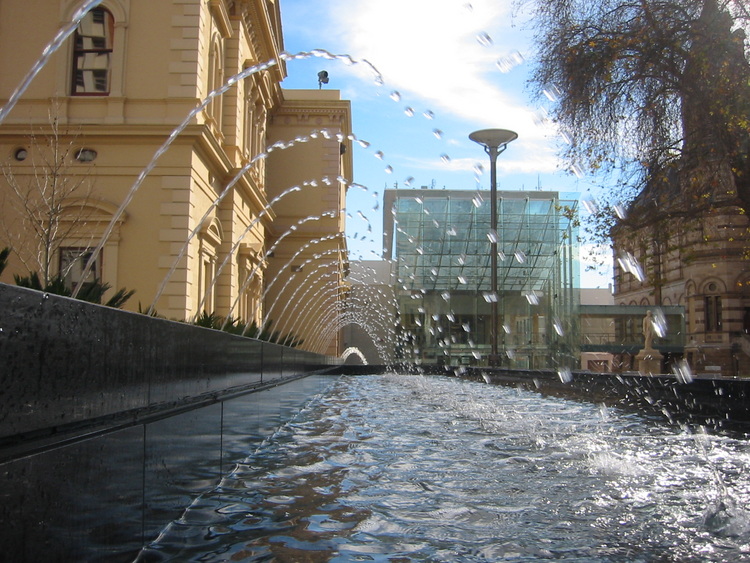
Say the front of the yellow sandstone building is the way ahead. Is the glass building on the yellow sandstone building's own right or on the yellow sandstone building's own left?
on the yellow sandstone building's own left

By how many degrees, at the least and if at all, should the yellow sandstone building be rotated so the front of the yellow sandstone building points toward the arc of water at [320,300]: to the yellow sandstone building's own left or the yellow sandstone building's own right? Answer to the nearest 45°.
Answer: approximately 45° to the yellow sandstone building's own left

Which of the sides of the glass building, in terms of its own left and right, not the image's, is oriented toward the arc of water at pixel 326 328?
front

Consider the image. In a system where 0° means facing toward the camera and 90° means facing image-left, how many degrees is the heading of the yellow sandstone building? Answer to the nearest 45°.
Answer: approximately 270°

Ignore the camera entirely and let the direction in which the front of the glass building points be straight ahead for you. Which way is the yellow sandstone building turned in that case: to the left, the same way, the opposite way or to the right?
to the left

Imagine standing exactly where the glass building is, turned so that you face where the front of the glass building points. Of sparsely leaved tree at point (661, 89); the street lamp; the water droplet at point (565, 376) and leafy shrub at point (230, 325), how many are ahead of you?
4

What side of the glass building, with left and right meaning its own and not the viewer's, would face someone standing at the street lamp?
front

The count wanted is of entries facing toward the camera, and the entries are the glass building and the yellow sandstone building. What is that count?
1

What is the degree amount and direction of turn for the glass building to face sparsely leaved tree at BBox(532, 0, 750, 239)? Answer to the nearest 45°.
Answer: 0° — it already faces it
